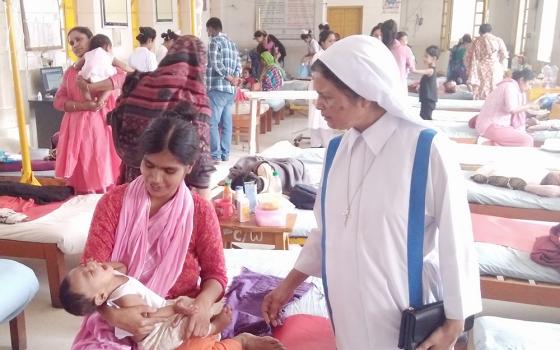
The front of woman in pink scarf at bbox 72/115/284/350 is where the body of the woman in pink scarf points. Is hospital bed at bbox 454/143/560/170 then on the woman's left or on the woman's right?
on the woman's left

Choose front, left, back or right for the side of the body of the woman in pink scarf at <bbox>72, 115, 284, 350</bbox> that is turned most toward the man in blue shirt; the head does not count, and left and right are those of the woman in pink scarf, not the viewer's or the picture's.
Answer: back

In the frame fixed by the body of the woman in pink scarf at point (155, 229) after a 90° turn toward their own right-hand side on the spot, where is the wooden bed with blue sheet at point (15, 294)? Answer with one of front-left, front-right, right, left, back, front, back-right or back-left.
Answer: front-right
